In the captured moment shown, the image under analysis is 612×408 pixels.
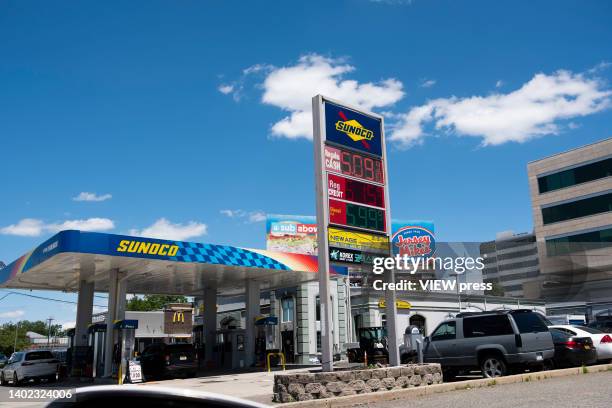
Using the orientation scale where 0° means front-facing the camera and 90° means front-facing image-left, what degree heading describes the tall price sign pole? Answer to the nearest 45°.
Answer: approximately 315°

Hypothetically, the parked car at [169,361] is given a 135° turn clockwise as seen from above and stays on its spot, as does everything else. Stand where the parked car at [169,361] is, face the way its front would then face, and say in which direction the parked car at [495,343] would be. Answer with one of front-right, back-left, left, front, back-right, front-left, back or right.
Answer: front-right

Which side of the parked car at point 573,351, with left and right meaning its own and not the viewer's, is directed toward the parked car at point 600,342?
right

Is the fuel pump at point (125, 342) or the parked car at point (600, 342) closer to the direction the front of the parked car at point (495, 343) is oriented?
the fuel pump

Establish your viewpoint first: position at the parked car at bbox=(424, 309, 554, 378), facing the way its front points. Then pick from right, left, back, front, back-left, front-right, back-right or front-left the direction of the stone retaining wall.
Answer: left

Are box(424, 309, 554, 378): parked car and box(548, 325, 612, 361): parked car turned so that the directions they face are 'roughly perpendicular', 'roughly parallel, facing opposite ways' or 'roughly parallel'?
roughly parallel

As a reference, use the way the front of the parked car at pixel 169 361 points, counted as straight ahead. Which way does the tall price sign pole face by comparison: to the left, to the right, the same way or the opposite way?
the opposite way

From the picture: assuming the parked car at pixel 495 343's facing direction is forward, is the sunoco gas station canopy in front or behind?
in front

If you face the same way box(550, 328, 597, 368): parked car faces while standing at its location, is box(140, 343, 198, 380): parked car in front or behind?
in front

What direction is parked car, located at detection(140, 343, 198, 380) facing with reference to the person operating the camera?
facing away from the viewer and to the left of the viewer

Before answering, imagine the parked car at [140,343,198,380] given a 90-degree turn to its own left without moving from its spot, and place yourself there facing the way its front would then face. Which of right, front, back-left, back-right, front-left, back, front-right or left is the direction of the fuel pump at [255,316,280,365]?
back

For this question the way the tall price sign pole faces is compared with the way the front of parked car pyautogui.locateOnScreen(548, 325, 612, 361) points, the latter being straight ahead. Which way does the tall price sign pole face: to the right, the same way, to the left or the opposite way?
the opposite way
